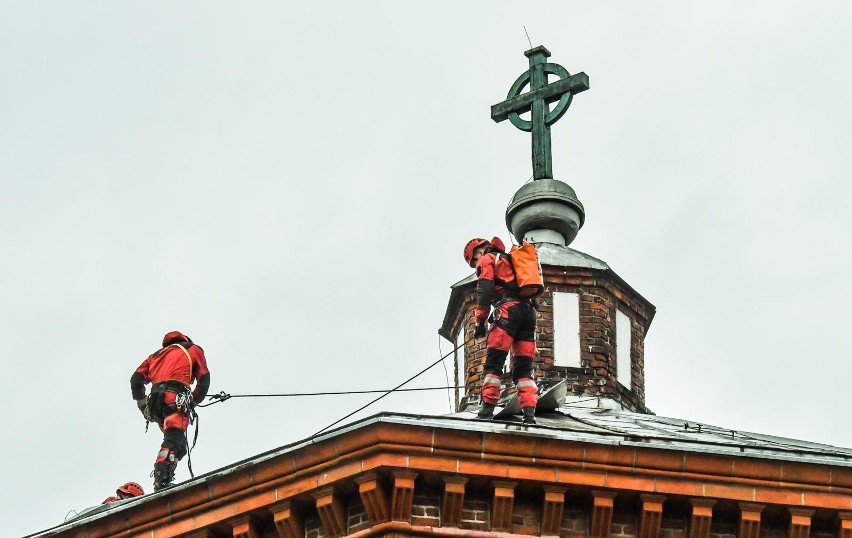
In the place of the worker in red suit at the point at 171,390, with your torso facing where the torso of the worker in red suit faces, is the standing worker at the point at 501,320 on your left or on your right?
on your right

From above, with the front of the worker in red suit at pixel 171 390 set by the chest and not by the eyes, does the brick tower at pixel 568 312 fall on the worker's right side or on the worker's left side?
on the worker's right side

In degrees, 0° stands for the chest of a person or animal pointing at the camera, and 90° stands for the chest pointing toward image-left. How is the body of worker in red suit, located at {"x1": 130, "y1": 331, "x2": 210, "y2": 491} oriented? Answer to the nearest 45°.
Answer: approximately 180°
